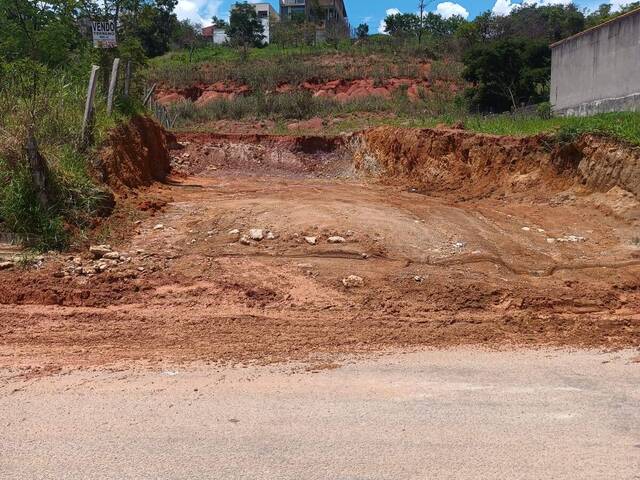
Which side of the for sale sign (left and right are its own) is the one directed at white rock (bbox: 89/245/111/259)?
front

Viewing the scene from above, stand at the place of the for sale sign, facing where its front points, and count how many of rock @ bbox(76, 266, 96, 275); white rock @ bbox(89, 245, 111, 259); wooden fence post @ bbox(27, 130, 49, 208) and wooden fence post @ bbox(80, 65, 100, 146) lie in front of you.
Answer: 4

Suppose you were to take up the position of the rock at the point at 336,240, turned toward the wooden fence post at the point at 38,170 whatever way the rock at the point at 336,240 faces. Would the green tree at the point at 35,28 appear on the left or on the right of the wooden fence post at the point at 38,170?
right

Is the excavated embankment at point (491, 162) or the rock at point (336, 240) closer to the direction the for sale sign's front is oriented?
the rock

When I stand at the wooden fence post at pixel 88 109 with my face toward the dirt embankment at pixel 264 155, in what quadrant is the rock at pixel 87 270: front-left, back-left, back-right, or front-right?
back-right

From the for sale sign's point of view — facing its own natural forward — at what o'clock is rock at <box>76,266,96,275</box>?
The rock is roughly at 12 o'clock from the for sale sign.

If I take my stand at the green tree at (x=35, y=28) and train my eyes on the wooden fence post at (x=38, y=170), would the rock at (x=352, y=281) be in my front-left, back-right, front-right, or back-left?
front-left

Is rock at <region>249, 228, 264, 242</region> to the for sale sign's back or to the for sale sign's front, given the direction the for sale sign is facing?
to the front

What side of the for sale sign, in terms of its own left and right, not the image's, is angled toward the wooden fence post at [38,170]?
front

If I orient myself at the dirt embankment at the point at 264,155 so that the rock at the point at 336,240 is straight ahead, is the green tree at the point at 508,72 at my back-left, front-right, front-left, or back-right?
back-left

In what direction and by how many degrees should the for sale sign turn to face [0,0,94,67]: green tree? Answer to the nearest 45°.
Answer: approximately 135° to its right

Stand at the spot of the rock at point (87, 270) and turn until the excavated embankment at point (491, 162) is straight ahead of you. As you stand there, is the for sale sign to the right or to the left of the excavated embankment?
left

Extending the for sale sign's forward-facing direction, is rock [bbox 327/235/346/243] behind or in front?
in front

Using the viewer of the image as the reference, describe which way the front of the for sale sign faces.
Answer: facing the viewer

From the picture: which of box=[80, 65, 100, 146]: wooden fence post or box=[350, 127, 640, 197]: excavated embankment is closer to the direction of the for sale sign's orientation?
the wooden fence post

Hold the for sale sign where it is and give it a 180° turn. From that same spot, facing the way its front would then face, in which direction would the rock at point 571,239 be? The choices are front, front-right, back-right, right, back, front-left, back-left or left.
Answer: back-right
